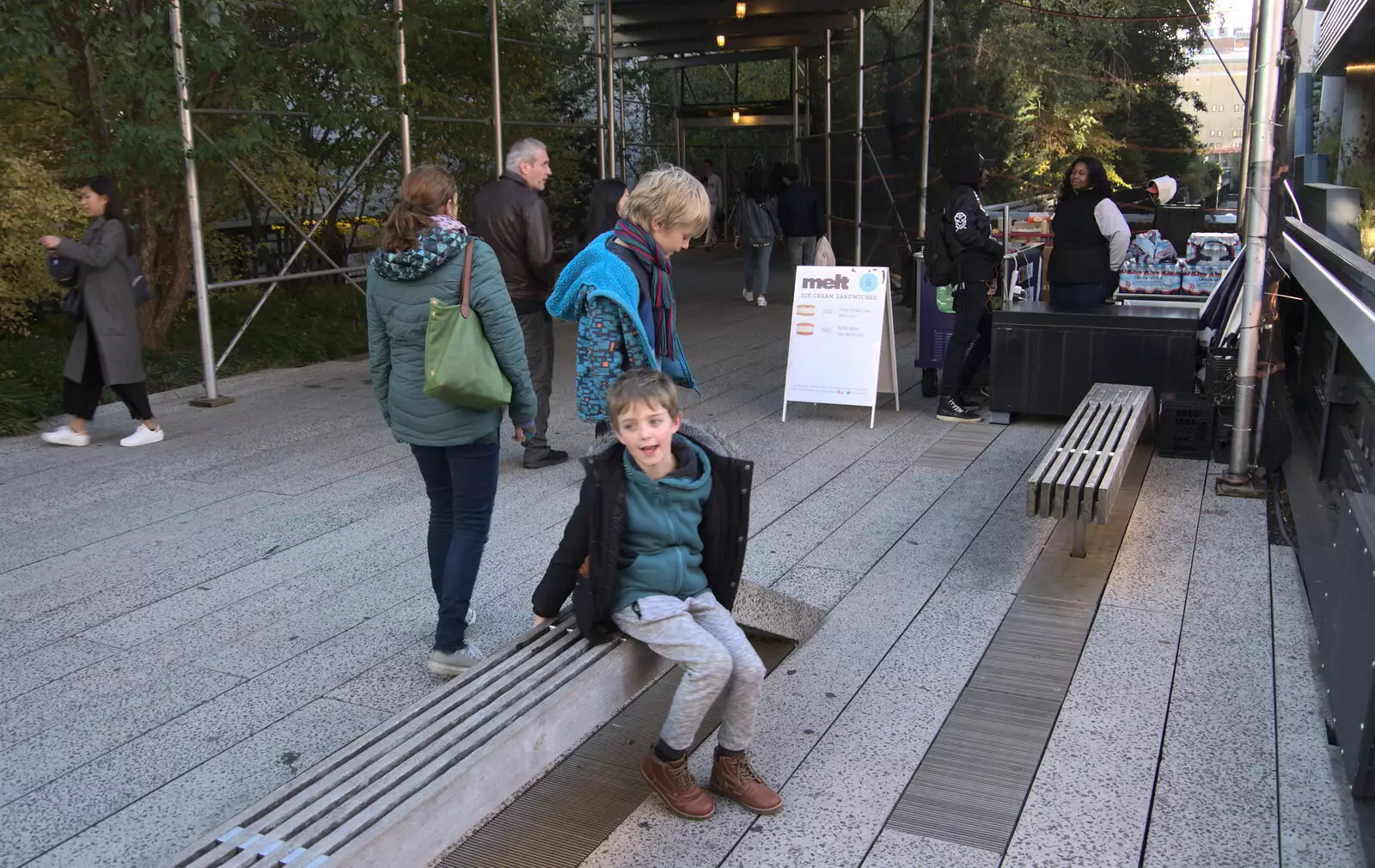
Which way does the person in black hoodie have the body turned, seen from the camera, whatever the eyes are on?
to the viewer's right

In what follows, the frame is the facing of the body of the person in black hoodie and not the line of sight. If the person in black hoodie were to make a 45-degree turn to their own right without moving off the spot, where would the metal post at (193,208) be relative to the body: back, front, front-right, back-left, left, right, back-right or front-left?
back-right

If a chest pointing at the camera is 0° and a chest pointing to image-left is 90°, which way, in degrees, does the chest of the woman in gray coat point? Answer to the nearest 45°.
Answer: approximately 90°

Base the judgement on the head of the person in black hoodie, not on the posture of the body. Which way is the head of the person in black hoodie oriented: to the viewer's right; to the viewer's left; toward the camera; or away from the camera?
to the viewer's right

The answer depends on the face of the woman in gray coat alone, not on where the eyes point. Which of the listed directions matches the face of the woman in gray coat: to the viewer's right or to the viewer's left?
to the viewer's left

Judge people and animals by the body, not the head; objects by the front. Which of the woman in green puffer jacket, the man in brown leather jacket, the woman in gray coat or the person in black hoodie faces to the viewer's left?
the woman in gray coat

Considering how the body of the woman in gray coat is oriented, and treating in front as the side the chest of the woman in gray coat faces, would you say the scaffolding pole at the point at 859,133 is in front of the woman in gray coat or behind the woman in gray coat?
behind

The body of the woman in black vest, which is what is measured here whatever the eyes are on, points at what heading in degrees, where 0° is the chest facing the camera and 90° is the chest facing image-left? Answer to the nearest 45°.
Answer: approximately 45°

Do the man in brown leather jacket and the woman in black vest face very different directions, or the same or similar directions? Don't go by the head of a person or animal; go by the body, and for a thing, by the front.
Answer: very different directions

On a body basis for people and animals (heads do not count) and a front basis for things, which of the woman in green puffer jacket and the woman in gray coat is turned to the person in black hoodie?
the woman in green puffer jacket

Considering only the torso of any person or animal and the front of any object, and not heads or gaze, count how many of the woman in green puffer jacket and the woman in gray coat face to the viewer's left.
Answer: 1
